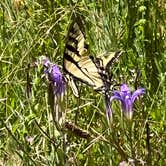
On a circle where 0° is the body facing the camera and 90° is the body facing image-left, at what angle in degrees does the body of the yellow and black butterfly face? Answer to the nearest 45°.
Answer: approximately 90°
